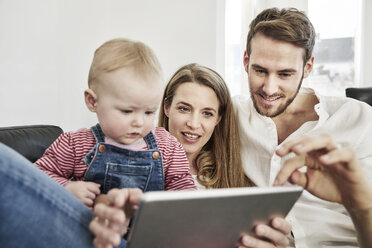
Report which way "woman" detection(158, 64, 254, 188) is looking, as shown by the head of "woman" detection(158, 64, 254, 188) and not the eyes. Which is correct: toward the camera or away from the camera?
toward the camera

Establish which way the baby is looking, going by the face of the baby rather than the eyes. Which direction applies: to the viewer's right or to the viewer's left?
to the viewer's right

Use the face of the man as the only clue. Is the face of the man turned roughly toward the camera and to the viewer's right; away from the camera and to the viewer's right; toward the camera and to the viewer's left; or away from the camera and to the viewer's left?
toward the camera and to the viewer's left

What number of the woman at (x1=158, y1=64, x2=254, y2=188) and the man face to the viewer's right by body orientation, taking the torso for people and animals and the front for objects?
0

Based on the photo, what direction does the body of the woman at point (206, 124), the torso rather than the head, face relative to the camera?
toward the camera

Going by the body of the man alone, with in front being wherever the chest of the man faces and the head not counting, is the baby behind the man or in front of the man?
in front
